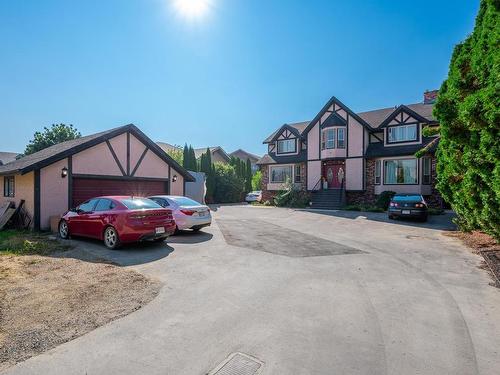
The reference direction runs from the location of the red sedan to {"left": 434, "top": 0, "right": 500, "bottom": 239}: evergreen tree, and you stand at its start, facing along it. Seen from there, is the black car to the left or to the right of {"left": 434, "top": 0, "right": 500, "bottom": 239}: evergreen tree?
left

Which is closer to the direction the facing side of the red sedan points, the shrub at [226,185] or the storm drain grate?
the shrub

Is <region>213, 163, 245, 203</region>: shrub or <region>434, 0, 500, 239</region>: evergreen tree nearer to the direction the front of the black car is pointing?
the shrub

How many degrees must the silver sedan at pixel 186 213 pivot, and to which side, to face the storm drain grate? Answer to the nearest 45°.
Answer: approximately 135° to its left

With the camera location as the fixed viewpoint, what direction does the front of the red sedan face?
facing away from the viewer and to the left of the viewer

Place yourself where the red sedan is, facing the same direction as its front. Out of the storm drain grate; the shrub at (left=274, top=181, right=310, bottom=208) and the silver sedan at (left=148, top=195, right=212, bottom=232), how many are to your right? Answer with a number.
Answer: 2

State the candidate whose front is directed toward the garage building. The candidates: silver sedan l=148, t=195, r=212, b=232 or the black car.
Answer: the silver sedan

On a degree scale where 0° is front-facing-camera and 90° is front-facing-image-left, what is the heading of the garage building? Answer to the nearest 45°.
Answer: approximately 315°

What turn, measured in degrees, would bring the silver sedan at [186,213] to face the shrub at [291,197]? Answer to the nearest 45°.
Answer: approximately 90° to its right

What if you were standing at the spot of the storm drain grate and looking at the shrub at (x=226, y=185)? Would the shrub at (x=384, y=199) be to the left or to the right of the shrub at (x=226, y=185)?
right

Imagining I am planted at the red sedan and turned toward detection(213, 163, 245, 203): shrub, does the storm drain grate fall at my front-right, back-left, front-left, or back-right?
back-right

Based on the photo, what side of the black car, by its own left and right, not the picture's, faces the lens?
back
